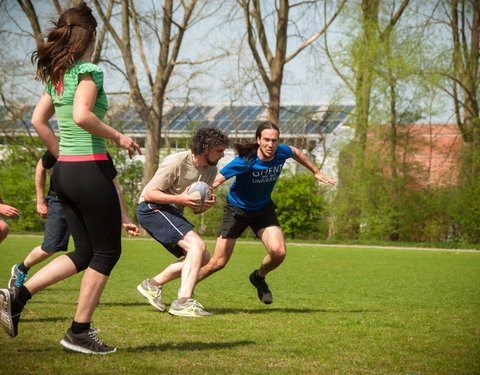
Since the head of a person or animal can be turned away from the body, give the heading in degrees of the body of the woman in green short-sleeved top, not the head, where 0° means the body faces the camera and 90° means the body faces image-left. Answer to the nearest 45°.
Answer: approximately 225°

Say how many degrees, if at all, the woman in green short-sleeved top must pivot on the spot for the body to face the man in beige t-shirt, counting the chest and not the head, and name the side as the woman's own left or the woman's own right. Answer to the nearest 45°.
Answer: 0° — they already face them

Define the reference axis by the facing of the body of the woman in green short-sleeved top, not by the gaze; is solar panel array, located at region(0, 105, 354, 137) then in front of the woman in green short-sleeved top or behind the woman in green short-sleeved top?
in front

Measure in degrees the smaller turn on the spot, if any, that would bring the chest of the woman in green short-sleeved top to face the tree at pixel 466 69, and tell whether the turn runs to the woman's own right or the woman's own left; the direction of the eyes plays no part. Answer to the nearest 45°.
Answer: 0° — they already face it
